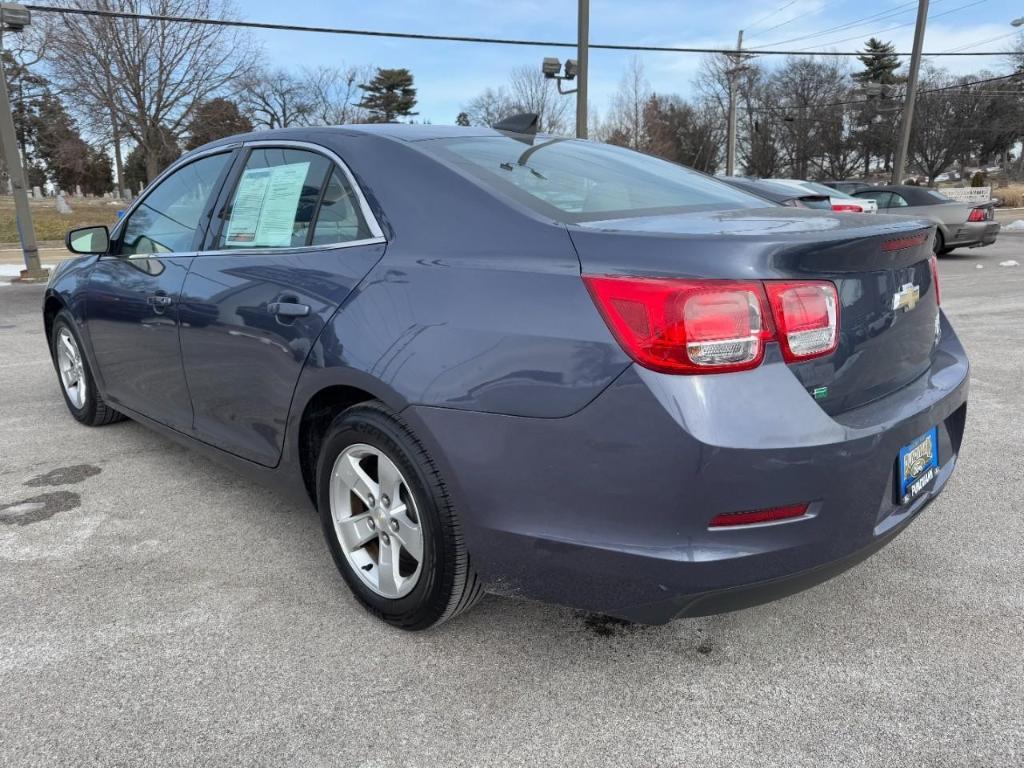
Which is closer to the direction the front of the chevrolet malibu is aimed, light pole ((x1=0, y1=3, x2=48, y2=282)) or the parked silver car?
the light pole

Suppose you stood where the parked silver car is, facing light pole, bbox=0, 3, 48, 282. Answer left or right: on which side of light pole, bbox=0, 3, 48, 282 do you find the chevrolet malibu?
left

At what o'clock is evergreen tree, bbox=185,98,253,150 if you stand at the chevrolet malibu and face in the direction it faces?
The evergreen tree is roughly at 1 o'clock from the chevrolet malibu.

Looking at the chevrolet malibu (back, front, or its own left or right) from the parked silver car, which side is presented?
right

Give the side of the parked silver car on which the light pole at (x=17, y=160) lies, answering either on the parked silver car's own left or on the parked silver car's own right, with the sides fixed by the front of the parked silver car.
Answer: on the parked silver car's own left

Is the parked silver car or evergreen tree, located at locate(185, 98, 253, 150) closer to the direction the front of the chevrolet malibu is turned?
the evergreen tree

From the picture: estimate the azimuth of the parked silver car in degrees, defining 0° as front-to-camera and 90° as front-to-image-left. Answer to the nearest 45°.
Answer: approximately 135°

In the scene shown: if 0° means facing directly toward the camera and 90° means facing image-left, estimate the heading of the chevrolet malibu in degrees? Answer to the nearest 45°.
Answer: approximately 135°

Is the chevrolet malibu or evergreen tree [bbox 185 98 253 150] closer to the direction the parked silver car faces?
the evergreen tree

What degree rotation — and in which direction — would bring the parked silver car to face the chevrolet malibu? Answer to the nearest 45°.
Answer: approximately 135° to its left

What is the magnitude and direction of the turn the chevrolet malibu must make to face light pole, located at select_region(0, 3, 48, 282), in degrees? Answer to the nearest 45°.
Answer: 0° — it already faces it
